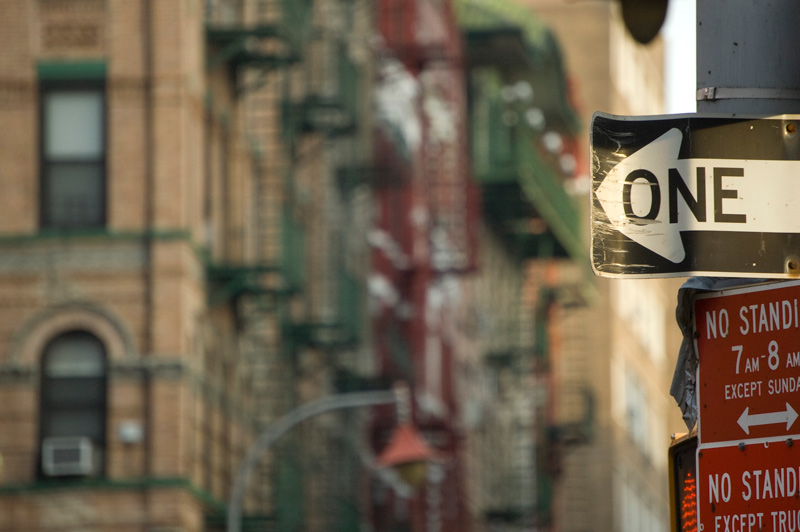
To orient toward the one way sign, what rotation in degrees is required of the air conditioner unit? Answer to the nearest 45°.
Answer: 0° — it already faces it

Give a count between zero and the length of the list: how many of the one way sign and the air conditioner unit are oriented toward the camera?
2

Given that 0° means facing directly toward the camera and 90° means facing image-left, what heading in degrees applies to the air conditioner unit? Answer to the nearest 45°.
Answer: approximately 0°

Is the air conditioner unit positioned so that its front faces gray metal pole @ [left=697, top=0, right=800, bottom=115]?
yes

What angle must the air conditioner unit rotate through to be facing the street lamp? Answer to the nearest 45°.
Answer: approximately 90° to its left

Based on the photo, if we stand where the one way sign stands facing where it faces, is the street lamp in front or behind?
behind
